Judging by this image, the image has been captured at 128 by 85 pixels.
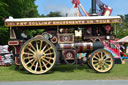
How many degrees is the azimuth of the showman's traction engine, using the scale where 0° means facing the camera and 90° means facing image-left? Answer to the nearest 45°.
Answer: approximately 270°
